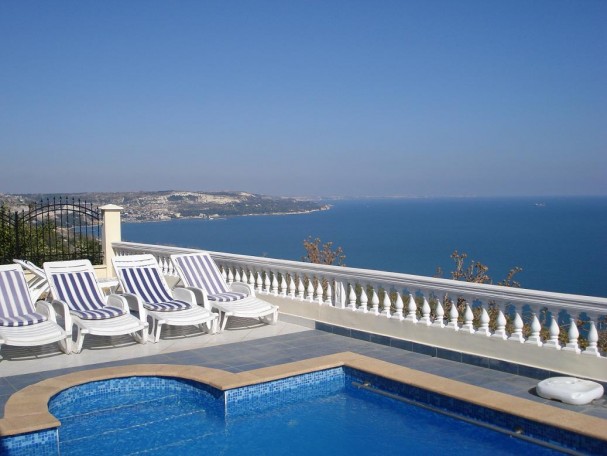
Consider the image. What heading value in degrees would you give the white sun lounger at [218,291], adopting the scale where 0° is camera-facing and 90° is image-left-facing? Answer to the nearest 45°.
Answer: approximately 315°

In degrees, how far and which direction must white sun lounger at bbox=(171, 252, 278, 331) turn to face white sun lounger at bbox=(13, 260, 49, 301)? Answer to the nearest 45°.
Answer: approximately 135° to its right

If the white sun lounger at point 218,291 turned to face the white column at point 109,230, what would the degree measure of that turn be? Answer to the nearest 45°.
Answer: approximately 180°

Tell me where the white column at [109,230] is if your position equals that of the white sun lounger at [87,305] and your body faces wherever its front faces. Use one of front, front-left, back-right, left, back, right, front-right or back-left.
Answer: back-left

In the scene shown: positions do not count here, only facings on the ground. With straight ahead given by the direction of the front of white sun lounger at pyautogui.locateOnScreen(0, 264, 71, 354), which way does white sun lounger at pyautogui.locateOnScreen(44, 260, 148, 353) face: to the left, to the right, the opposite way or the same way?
the same way

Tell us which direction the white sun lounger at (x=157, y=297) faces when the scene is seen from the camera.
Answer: facing the viewer and to the right of the viewer

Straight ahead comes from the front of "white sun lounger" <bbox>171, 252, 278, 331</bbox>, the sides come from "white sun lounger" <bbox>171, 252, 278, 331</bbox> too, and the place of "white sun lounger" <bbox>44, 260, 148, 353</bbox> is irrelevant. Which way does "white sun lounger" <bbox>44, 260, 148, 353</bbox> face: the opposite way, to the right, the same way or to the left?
the same way

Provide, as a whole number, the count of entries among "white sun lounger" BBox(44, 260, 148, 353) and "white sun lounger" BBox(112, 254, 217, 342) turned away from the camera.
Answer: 0

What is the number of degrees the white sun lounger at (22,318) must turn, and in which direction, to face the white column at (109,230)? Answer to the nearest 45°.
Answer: approximately 135° to its left

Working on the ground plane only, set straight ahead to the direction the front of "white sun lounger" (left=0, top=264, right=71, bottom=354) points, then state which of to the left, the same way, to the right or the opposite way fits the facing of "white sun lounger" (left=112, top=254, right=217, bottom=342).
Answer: the same way

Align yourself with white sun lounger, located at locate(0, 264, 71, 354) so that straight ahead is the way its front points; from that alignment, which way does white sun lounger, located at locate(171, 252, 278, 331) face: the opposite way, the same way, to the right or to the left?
the same way

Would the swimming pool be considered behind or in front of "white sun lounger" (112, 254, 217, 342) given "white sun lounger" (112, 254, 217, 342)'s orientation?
in front

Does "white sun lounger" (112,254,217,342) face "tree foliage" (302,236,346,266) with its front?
no

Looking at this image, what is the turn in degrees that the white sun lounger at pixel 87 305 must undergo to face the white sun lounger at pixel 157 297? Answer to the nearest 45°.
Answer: approximately 45° to its left

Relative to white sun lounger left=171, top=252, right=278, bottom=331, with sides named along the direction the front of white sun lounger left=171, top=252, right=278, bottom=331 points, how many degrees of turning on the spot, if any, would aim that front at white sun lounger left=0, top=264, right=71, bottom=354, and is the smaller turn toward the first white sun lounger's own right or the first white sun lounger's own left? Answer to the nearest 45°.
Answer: approximately 90° to the first white sun lounger's own right

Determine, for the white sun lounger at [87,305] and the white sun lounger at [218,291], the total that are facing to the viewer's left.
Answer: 0

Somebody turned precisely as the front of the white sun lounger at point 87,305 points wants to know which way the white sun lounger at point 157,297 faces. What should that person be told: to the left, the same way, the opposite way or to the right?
the same way

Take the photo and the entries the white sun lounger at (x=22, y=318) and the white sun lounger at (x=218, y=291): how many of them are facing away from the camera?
0

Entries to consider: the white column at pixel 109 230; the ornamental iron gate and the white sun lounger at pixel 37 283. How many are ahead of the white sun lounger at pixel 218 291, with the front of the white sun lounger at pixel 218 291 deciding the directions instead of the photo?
0
